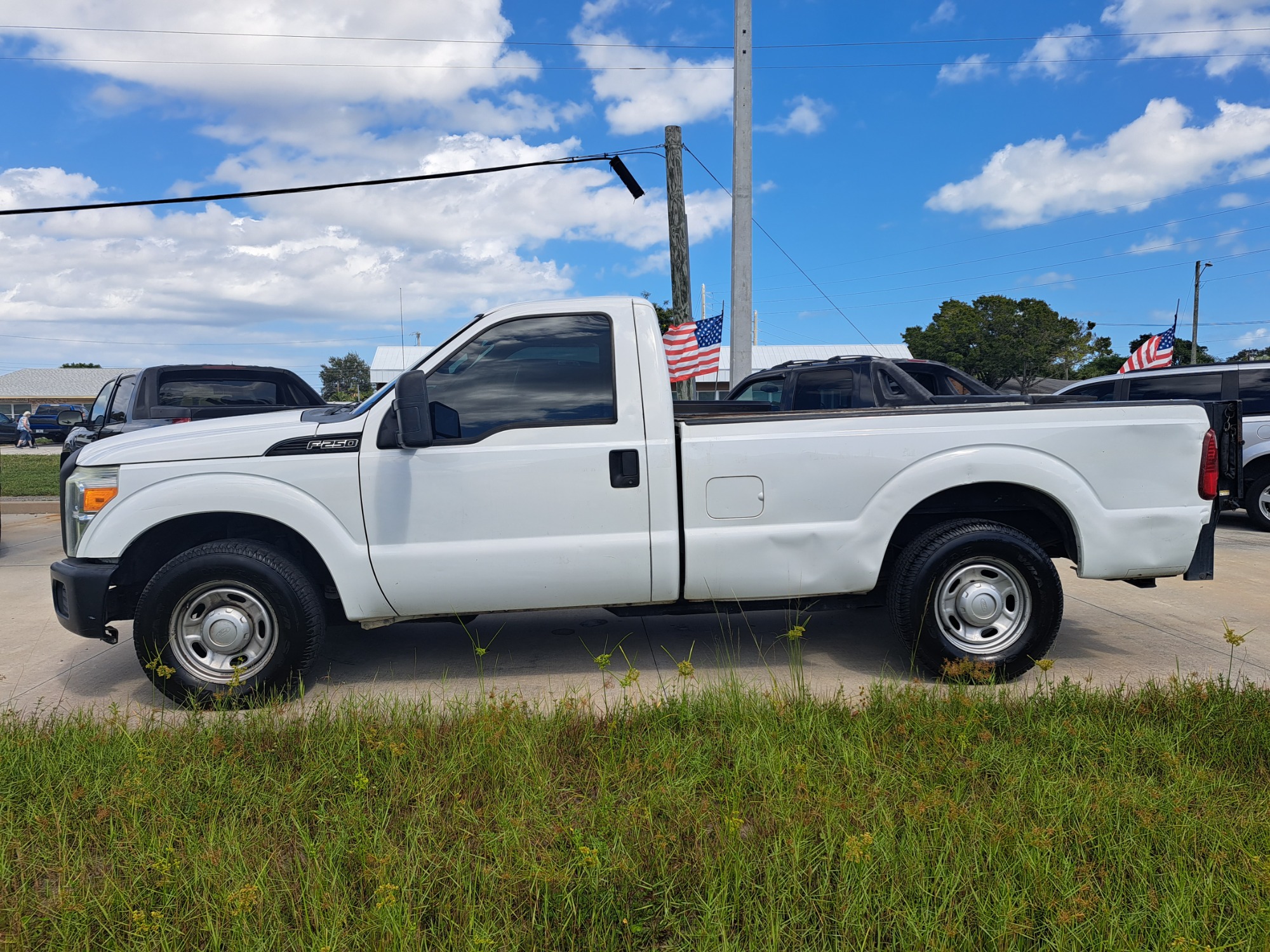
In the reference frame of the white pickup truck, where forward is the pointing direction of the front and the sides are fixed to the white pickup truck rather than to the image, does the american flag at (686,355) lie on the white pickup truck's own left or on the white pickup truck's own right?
on the white pickup truck's own right

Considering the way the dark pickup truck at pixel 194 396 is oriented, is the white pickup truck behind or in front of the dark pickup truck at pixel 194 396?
behind

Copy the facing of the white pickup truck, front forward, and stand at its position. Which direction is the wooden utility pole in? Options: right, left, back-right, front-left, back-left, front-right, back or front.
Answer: right

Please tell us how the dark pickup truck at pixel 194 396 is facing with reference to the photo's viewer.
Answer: facing away from the viewer and to the left of the viewer

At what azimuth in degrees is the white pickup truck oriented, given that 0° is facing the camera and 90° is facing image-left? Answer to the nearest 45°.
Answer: approximately 90°

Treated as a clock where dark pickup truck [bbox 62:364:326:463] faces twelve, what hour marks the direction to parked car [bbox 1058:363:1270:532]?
The parked car is roughly at 5 o'clock from the dark pickup truck.

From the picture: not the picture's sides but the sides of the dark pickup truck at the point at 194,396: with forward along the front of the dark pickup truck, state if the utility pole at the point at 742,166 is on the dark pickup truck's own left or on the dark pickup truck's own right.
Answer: on the dark pickup truck's own right

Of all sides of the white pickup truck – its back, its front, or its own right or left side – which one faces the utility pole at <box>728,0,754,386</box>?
right

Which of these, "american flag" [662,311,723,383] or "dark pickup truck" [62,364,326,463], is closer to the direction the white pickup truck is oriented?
the dark pickup truck
